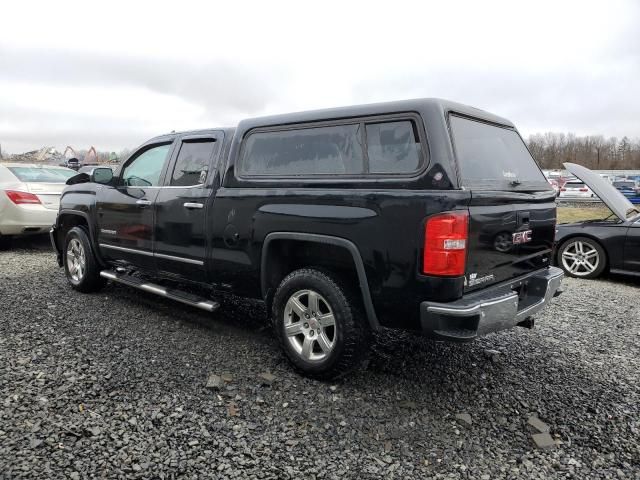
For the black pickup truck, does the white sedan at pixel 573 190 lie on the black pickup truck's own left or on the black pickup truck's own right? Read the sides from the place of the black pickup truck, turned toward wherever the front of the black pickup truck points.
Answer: on the black pickup truck's own right

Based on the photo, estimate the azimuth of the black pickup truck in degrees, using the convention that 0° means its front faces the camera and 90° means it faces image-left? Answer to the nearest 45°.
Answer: approximately 135°

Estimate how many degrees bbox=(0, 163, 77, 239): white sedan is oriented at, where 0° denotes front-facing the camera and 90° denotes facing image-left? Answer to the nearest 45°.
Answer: approximately 135°

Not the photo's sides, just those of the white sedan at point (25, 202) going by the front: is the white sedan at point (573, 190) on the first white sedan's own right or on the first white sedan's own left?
on the first white sedan's own right

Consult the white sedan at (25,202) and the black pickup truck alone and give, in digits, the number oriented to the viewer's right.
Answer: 0

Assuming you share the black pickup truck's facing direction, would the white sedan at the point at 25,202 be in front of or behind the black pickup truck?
in front
